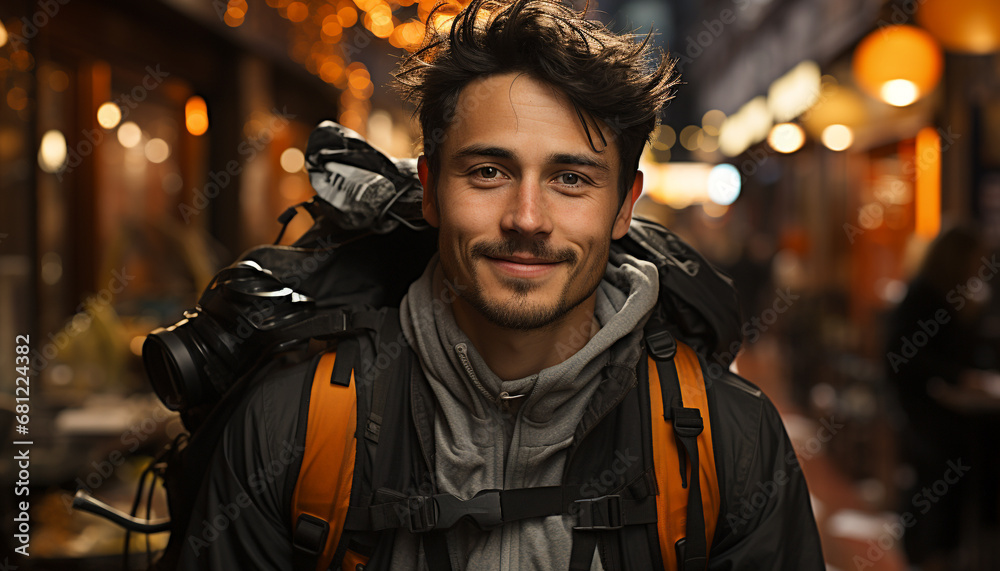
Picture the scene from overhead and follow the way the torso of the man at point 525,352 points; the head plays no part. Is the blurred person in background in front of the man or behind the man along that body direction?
behind

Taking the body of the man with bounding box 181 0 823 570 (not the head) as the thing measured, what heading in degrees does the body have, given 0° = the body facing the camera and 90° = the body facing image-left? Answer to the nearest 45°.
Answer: approximately 0°

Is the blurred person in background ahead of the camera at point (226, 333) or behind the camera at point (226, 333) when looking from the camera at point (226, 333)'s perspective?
behind
